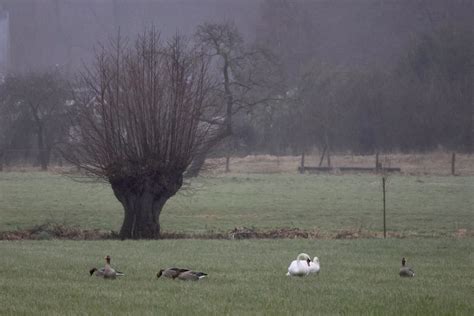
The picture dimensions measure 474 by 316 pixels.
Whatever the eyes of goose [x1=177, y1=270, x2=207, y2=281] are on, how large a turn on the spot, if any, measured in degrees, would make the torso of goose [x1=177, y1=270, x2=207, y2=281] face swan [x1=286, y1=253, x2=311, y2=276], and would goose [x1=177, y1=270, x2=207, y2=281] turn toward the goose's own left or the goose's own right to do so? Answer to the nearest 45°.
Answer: approximately 180°

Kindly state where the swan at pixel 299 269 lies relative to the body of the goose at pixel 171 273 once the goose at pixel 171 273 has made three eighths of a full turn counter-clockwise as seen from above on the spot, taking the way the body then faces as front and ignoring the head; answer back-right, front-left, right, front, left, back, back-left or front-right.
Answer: front-left

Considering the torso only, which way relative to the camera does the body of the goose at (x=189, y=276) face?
to the viewer's left

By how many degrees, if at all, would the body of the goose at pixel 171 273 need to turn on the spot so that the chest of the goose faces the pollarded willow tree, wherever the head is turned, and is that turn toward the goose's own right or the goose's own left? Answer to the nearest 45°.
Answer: approximately 90° to the goose's own right

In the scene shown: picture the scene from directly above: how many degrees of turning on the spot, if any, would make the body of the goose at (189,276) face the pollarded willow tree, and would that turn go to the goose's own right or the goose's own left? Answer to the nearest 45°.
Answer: approximately 90° to the goose's own right

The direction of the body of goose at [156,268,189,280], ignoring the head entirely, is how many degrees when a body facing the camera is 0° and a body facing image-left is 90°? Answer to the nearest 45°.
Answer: approximately 90°

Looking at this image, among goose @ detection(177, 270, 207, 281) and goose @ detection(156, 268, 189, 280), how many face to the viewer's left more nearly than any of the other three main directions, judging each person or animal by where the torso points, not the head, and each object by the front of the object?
2
